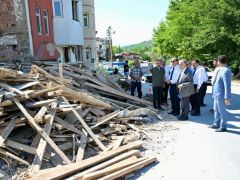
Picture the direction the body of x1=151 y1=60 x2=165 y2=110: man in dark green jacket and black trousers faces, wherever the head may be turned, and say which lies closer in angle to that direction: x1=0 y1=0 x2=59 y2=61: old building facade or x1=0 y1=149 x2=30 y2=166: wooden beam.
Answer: the wooden beam

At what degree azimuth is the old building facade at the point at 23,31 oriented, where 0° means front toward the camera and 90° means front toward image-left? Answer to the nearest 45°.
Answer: approximately 315°

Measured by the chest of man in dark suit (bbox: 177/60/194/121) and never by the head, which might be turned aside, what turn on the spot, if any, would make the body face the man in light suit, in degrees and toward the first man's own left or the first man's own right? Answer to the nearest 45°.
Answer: approximately 90° to the first man's own left

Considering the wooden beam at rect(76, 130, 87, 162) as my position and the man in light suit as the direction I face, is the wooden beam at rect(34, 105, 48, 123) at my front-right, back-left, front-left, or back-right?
back-left

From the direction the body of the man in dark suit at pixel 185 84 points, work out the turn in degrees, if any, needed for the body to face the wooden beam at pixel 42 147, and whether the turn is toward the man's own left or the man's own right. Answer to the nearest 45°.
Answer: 0° — they already face it
